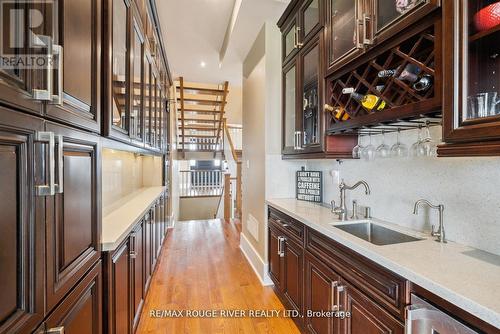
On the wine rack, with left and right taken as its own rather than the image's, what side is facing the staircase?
right

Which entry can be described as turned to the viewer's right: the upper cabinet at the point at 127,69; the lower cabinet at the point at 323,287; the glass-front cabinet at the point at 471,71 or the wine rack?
the upper cabinet

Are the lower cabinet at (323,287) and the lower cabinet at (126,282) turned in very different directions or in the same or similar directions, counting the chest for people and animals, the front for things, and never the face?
very different directions

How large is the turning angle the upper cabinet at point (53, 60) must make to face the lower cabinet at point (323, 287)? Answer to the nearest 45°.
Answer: approximately 45° to its left

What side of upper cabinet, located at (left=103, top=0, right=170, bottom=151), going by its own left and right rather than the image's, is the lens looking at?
right

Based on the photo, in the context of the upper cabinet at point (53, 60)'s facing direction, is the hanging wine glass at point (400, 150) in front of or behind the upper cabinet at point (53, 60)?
in front

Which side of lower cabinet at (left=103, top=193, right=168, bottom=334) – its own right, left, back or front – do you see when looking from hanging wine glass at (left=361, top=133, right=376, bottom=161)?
front

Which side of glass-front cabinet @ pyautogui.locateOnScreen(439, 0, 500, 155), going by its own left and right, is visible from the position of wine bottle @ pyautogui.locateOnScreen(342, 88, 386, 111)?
right

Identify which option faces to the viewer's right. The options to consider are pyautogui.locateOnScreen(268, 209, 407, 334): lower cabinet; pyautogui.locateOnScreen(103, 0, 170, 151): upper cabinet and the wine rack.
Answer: the upper cabinet

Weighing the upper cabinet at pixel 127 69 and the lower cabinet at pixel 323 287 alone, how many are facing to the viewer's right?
1

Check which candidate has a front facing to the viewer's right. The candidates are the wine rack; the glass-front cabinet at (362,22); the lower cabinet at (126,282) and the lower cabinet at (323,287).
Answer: the lower cabinet at (126,282)

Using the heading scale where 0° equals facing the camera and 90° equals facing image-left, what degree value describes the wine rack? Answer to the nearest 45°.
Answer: approximately 45°

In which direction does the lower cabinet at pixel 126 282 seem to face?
to the viewer's right
